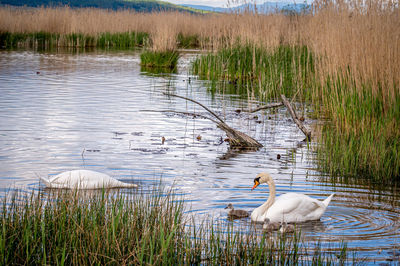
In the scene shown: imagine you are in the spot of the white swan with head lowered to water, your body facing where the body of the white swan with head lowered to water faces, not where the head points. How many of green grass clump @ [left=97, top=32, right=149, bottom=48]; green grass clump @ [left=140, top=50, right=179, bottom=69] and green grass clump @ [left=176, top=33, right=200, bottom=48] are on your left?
3

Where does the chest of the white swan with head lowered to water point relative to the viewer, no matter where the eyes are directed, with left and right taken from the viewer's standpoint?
facing to the right of the viewer

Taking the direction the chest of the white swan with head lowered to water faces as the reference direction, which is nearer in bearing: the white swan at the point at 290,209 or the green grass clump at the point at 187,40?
the white swan

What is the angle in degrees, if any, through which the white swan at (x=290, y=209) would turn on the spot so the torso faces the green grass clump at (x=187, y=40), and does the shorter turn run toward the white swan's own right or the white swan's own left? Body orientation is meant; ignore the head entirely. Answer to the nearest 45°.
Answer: approximately 90° to the white swan's own right

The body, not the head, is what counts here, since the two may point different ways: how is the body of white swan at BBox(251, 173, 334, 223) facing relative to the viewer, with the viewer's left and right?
facing to the left of the viewer

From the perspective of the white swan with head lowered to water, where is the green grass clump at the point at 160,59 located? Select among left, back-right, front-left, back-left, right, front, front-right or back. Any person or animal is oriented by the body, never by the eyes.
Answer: left

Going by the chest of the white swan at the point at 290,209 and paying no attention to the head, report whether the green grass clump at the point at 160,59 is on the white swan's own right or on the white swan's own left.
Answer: on the white swan's own right

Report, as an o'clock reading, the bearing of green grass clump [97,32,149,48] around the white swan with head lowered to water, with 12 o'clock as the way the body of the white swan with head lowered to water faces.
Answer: The green grass clump is roughly at 9 o'clock from the white swan with head lowered to water.

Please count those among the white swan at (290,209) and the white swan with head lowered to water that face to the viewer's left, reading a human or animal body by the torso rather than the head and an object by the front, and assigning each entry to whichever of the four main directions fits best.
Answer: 1

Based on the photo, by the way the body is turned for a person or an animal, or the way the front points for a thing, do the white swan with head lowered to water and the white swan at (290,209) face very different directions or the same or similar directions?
very different directions

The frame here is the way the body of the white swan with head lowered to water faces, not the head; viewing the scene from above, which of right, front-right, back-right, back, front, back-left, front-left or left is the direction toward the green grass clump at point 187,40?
left

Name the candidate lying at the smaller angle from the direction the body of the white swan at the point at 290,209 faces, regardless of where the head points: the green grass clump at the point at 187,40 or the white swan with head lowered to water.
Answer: the white swan with head lowered to water

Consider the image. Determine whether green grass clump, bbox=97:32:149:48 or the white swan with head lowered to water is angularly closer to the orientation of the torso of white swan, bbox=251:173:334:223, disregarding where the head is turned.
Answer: the white swan with head lowered to water

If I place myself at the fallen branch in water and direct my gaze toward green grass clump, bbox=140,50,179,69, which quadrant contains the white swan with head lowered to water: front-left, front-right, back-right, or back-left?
back-left

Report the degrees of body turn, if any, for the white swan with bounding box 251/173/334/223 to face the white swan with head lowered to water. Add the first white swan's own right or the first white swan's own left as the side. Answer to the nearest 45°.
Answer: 0° — it already faces it
